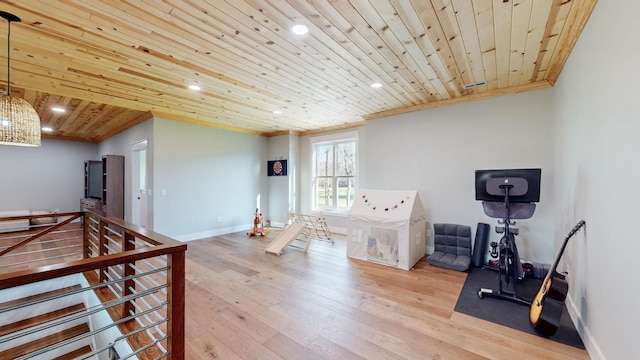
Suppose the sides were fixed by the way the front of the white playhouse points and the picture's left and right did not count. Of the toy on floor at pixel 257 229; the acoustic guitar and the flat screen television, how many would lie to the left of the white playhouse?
1

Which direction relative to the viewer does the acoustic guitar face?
to the viewer's left

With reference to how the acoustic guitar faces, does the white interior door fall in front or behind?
in front

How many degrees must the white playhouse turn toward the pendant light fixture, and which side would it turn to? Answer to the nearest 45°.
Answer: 0° — it already faces it

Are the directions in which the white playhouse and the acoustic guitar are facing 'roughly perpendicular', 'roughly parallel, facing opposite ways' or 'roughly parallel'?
roughly perpendicular

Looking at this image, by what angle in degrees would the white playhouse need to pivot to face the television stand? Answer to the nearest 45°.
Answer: approximately 45° to its right
